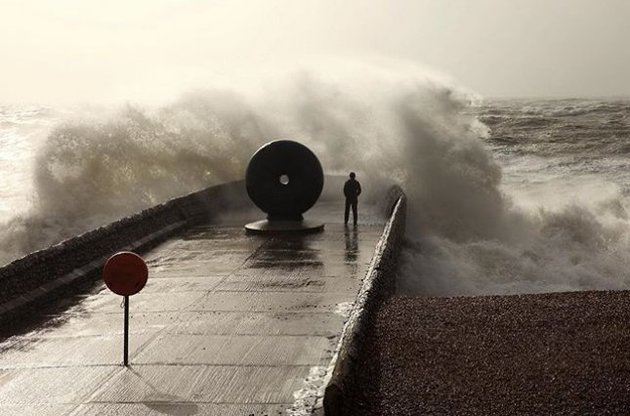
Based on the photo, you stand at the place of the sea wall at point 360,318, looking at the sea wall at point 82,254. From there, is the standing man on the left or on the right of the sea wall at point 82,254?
right
